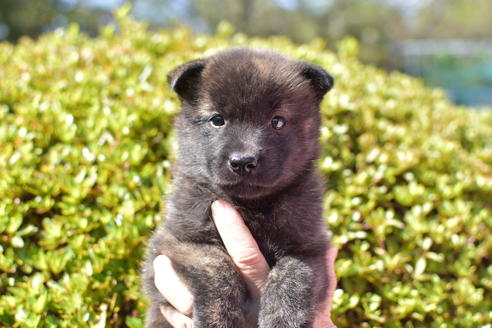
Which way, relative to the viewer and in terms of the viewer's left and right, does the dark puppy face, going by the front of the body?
facing the viewer
